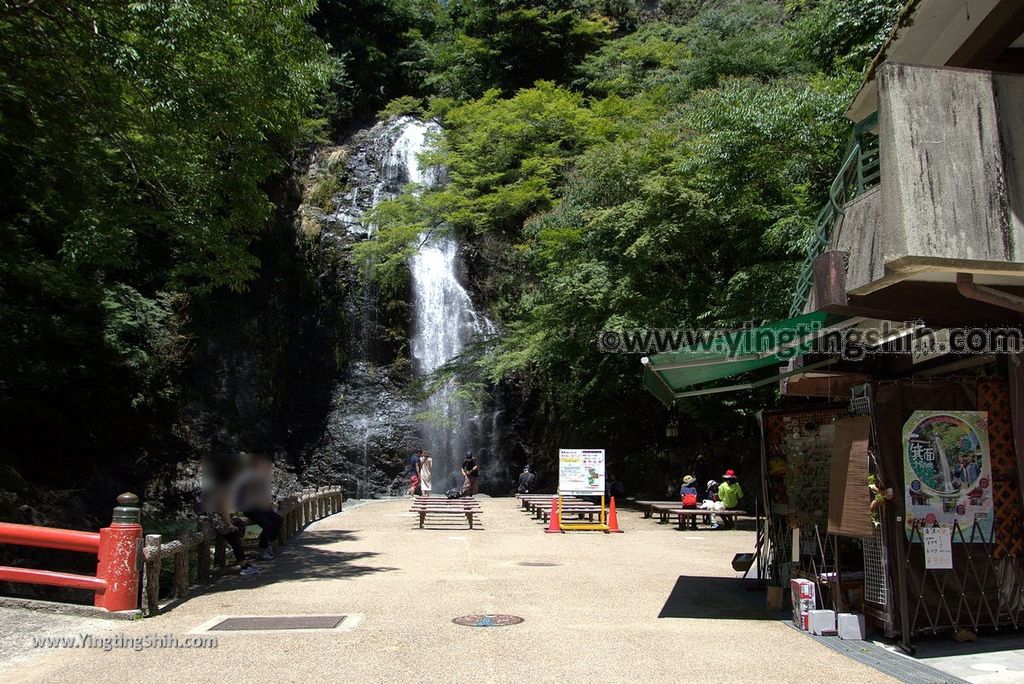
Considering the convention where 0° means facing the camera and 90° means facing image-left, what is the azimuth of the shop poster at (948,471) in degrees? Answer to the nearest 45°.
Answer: approximately 0°

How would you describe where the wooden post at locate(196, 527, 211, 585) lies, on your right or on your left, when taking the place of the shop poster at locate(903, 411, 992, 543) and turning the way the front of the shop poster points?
on your right

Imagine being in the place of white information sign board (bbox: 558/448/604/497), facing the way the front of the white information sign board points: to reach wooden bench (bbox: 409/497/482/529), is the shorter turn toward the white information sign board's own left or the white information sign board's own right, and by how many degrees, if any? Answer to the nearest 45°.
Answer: approximately 90° to the white information sign board's own right

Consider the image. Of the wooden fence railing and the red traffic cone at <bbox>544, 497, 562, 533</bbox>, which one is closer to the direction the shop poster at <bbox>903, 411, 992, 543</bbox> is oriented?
the wooden fence railing

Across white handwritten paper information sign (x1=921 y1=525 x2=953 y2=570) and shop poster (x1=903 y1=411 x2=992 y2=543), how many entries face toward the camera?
2
